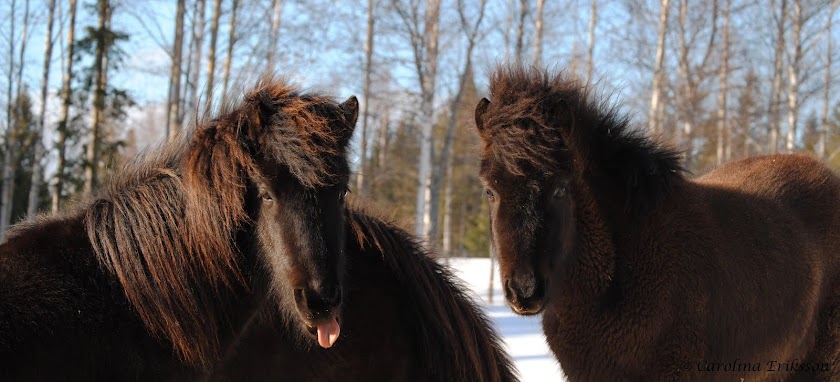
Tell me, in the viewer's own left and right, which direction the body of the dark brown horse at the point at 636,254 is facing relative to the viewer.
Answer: facing the viewer and to the left of the viewer

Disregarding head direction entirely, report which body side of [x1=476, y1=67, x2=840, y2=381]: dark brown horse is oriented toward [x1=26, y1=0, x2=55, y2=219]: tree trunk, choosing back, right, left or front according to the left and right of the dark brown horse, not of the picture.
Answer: right

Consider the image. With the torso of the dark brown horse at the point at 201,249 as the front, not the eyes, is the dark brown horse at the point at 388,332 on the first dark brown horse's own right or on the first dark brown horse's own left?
on the first dark brown horse's own left

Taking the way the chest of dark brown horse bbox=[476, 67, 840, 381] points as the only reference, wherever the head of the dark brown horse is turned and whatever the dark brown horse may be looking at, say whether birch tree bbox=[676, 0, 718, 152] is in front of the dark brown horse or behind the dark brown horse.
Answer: behind

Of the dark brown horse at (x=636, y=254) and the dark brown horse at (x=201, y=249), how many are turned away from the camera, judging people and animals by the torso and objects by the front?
0

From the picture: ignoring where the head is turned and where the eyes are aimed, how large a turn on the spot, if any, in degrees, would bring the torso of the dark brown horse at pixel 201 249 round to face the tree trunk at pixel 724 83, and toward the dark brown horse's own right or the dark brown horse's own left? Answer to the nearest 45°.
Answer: approximately 90° to the dark brown horse's own left

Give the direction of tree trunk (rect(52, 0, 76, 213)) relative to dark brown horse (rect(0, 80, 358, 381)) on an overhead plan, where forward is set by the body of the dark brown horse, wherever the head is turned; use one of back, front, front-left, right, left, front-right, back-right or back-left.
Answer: back-left

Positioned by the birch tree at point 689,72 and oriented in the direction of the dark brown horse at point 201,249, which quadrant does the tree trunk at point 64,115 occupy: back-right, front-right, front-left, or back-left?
front-right

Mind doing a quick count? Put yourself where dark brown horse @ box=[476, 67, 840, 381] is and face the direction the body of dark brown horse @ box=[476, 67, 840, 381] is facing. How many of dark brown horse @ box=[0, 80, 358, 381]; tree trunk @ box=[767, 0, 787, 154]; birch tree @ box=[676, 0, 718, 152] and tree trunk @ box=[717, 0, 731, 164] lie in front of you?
1

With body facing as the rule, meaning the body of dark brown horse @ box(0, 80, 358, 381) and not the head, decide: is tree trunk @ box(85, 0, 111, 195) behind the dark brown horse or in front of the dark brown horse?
behind

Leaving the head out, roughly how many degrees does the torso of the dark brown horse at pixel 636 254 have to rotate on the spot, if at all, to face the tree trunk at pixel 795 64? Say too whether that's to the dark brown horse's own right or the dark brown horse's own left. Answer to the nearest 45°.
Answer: approximately 135° to the dark brown horse's own right

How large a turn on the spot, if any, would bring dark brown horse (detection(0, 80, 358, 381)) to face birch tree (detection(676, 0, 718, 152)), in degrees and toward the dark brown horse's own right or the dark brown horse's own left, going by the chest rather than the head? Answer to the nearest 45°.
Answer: approximately 90° to the dark brown horse's own left

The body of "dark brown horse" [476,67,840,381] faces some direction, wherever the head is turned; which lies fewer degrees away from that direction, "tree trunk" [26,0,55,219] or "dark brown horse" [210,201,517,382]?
the dark brown horse

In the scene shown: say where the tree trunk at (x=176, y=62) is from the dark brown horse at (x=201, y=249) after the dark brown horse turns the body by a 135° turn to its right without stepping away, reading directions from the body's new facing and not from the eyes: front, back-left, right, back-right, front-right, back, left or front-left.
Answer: right

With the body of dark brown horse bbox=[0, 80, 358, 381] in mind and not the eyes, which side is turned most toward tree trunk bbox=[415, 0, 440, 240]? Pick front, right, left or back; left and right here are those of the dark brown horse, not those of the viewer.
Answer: left

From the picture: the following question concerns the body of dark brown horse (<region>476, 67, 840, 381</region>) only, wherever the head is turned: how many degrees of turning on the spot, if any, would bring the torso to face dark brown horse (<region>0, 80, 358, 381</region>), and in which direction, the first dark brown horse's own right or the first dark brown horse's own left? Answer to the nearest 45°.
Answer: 0° — it already faces it

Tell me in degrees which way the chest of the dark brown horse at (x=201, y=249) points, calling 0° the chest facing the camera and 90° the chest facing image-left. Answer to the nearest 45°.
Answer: approximately 315°
